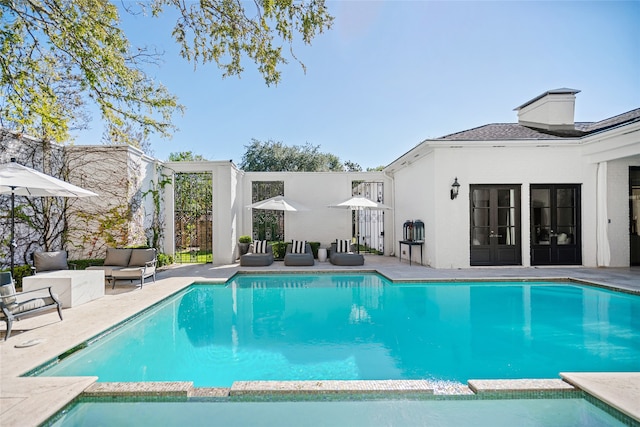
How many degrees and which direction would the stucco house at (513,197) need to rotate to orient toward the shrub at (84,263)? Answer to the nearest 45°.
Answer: approximately 90° to its right

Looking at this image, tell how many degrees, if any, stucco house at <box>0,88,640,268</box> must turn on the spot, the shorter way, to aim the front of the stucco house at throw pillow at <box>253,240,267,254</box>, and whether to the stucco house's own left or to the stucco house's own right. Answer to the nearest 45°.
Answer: approximately 90° to the stucco house's own right

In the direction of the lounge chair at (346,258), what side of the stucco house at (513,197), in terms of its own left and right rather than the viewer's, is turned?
right

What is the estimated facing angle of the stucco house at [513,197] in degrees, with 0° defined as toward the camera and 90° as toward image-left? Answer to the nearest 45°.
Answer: approximately 0°

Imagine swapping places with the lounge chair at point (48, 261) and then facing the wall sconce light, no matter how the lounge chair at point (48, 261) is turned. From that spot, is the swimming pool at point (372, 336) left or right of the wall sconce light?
right

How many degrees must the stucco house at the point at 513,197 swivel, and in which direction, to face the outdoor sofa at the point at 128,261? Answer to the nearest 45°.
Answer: approximately 90° to its right
